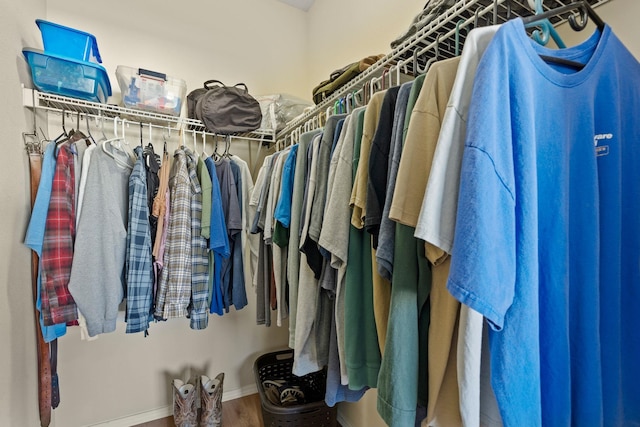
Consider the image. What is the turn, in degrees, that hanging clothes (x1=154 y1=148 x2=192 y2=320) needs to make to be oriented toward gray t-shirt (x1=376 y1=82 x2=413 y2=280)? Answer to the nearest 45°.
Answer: approximately 90° to its left

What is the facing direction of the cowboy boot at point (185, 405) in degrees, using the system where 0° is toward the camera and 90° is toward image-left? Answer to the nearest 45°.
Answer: approximately 0°

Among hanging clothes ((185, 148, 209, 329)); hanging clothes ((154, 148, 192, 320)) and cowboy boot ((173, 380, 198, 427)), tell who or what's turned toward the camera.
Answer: the cowboy boot

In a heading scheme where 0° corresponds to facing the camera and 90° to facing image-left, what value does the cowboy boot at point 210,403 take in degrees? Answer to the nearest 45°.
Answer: approximately 0°
